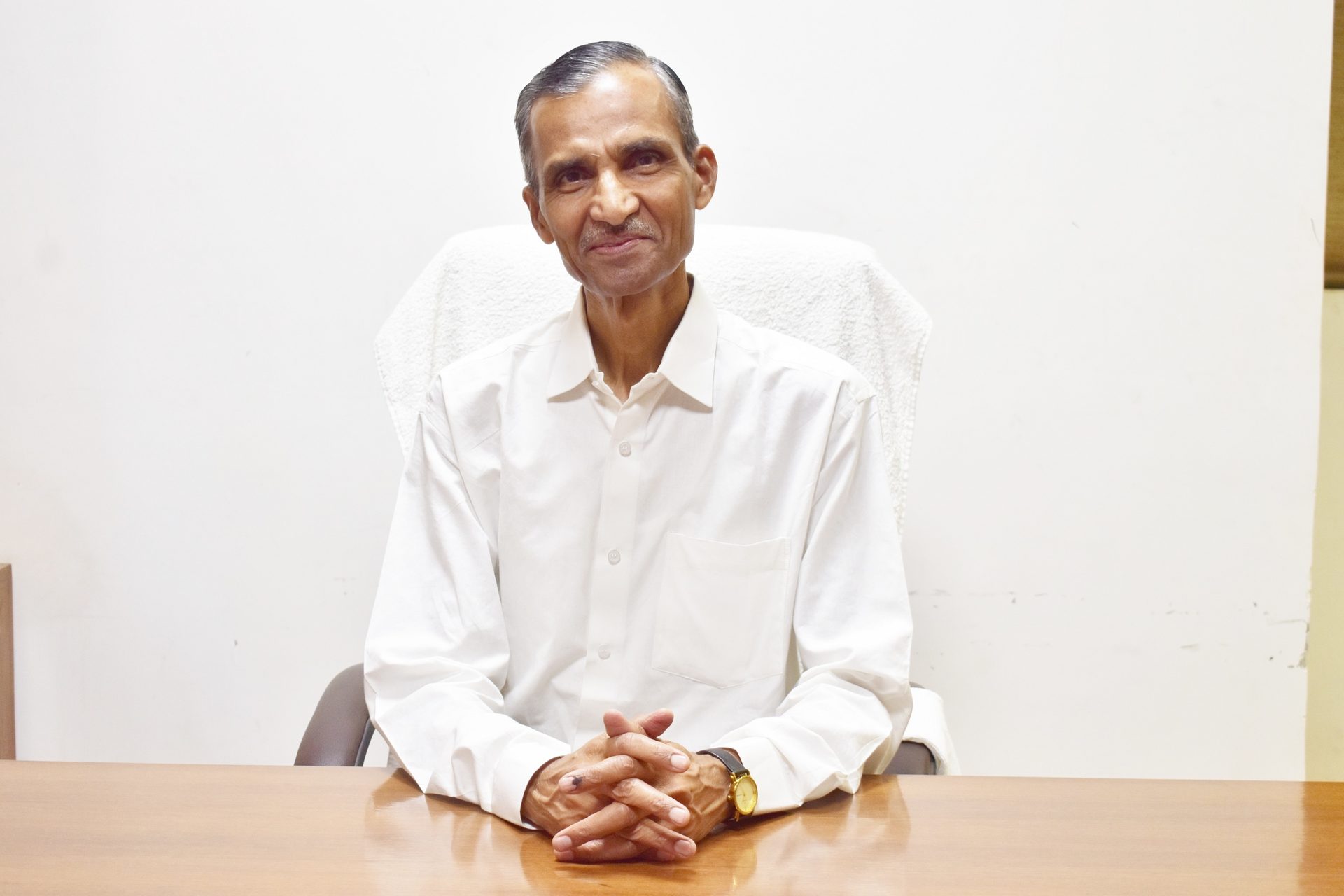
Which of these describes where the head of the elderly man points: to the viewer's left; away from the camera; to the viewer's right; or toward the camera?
toward the camera

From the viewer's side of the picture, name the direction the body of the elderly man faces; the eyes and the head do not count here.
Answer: toward the camera

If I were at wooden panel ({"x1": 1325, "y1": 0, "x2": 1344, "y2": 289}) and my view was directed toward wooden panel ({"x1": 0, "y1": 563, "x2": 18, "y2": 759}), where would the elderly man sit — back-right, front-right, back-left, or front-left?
front-left

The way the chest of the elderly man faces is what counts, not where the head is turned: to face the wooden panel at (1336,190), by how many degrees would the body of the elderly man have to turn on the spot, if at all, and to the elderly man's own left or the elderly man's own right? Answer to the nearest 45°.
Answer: approximately 135° to the elderly man's own left
